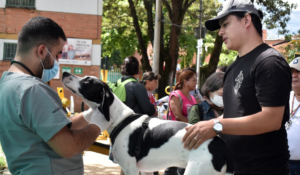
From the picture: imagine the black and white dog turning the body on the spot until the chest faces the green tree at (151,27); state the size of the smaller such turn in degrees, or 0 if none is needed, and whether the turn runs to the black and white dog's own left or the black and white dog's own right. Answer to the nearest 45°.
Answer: approximately 90° to the black and white dog's own right

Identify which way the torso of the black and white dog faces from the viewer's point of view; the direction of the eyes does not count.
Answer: to the viewer's left

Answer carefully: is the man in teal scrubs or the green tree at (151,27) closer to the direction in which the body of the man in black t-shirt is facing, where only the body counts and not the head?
the man in teal scrubs

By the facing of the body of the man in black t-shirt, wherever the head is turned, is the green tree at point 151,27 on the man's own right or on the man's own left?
on the man's own right

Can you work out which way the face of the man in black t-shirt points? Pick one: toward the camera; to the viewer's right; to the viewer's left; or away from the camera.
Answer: to the viewer's left

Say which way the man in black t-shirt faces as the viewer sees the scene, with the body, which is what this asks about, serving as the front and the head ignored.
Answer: to the viewer's left

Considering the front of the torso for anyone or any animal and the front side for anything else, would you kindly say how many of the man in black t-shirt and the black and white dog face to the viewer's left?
2

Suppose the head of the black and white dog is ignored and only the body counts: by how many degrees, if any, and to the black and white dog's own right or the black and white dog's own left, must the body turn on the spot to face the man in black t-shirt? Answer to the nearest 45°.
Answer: approximately 135° to the black and white dog's own left

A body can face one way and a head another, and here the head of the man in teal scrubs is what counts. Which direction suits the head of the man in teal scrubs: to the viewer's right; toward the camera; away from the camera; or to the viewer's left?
to the viewer's right
